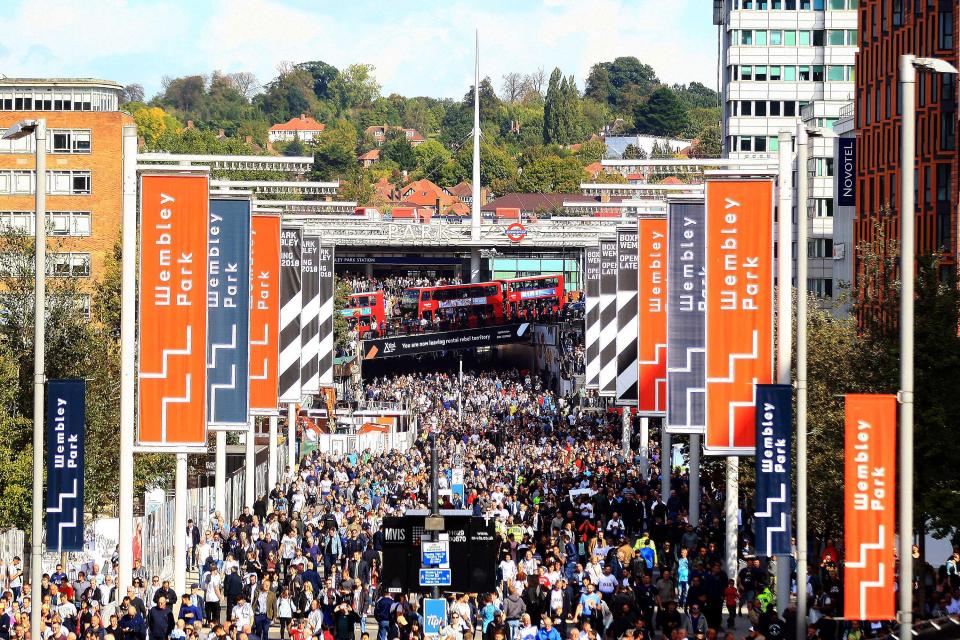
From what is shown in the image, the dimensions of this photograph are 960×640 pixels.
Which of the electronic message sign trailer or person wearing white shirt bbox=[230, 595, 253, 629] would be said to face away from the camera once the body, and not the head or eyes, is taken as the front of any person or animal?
the electronic message sign trailer

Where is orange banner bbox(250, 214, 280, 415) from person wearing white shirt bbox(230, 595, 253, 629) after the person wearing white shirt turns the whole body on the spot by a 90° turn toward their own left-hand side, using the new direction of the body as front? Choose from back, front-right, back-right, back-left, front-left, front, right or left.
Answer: left

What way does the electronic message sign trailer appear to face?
away from the camera

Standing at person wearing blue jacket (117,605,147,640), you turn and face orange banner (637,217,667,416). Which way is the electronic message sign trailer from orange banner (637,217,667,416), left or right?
right

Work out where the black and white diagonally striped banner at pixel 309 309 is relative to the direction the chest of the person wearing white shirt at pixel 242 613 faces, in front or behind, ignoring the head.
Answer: behind

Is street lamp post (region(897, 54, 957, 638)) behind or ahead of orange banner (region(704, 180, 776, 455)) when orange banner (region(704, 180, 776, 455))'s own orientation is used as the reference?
ahead

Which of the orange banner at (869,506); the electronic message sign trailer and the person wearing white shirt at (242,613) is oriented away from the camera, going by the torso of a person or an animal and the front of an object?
the electronic message sign trailer

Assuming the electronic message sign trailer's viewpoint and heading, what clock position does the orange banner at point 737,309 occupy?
The orange banner is roughly at 3 o'clock from the electronic message sign trailer.

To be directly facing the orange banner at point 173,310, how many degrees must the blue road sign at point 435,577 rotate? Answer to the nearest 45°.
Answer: approximately 90° to its right
